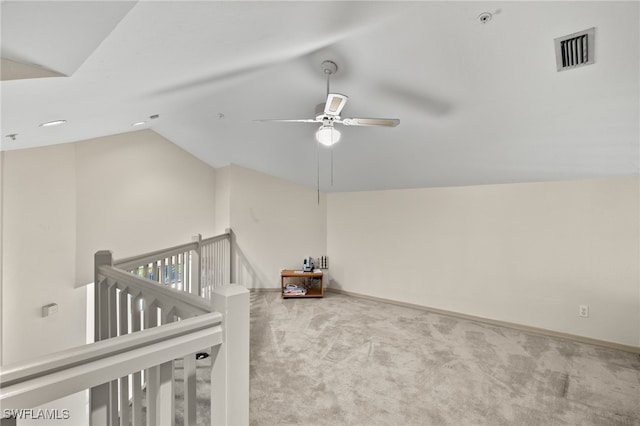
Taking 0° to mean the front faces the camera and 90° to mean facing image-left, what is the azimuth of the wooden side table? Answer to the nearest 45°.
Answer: approximately 0°

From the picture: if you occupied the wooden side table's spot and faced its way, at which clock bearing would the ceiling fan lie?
The ceiling fan is roughly at 12 o'clock from the wooden side table.

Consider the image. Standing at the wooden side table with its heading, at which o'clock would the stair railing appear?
The stair railing is roughly at 12 o'clock from the wooden side table.

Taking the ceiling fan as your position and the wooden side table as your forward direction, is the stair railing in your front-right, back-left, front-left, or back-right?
back-left
